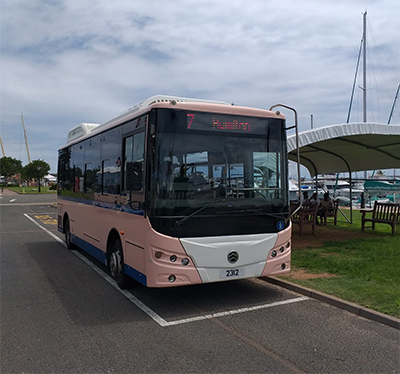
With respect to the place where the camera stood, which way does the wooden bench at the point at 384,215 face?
facing the viewer and to the left of the viewer

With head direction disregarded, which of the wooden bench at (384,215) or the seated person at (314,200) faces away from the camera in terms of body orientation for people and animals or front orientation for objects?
the seated person

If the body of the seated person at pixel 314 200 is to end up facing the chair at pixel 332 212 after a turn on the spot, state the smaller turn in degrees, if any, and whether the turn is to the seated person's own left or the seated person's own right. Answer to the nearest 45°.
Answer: approximately 45° to the seated person's own right

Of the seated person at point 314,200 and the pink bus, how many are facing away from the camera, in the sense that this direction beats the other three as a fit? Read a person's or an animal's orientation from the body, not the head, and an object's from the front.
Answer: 1

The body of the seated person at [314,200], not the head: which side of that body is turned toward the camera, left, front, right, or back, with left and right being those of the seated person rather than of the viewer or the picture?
back

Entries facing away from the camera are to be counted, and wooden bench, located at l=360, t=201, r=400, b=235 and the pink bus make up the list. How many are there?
0

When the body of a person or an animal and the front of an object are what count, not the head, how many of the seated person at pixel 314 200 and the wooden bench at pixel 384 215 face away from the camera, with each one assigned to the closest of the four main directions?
1

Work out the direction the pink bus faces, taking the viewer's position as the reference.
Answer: facing the viewer and to the right of the viewer

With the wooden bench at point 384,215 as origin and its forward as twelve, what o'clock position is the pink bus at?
The pink bus is roughly at 11 o'clock from the wooden bench.

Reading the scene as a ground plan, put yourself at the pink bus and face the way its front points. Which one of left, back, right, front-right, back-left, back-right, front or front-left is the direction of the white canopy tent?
left
